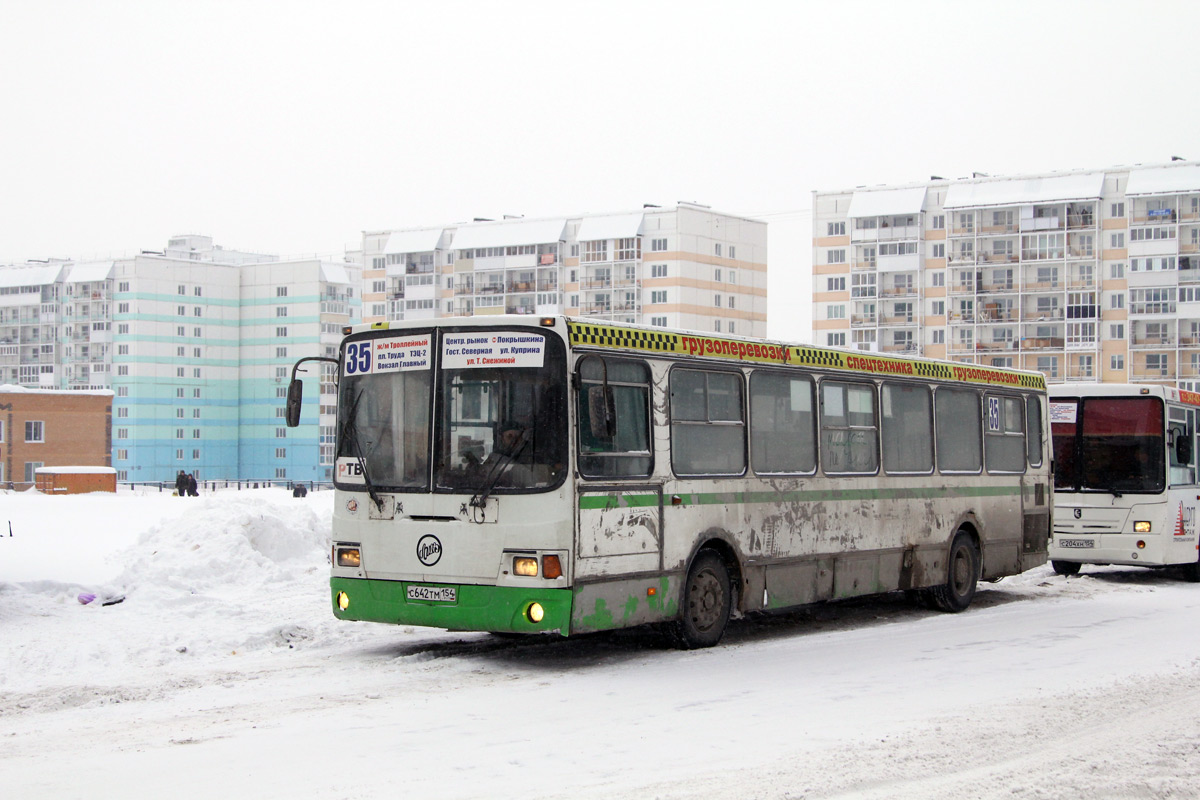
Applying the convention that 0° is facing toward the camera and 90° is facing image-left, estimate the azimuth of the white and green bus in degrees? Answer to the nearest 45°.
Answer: approximately 45°

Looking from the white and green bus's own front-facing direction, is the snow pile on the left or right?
on its right

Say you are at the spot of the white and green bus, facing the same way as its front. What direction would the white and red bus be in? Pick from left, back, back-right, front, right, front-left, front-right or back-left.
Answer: back
